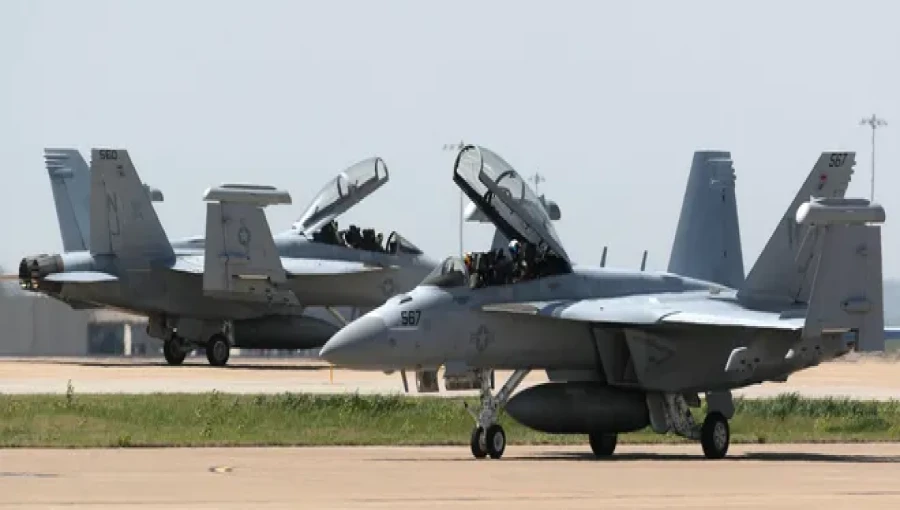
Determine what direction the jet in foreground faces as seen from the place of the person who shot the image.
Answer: facing the viewer and to the left of the viewer
